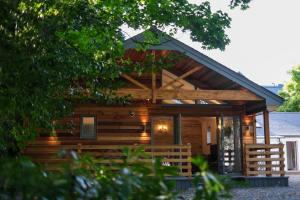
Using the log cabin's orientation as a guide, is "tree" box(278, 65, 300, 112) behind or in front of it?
behind

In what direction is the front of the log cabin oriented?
toward the camera

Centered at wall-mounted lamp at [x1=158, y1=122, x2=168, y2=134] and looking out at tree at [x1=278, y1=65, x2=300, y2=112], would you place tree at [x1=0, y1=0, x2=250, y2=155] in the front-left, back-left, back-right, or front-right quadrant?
back-right

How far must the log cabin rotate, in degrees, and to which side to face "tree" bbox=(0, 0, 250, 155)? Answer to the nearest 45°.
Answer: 0° — it already faces it

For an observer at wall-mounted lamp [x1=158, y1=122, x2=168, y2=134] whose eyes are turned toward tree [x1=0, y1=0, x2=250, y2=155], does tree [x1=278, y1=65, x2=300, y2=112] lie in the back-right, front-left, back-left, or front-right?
back-left
